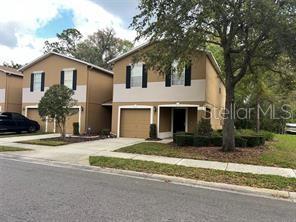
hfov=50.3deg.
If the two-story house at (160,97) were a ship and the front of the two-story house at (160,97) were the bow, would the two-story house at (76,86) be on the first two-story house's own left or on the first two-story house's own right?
on the first two-story house's own right

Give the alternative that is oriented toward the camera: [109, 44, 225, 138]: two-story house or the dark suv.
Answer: the two-story house

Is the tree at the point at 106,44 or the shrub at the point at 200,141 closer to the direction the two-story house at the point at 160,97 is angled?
the shrub

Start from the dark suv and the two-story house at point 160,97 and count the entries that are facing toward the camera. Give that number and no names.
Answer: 1

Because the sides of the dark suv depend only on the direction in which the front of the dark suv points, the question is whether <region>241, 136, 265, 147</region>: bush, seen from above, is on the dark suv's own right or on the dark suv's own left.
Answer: on the dark suv's own right

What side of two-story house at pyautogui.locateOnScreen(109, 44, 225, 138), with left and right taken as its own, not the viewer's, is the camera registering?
front

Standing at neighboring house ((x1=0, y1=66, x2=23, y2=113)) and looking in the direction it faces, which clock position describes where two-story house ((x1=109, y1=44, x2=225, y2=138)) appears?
The two-story house is roughly at 9 o'clock from the neighboring house.

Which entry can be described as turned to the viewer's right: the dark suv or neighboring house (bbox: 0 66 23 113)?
the dark suv

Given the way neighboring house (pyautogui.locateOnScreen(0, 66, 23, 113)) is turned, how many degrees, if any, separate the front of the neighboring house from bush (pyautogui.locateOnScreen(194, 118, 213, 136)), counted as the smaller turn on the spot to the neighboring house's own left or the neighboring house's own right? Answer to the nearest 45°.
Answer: approximately 90° to the neighboring house's own left

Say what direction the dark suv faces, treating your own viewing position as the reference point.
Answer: facing to the right of the viewer

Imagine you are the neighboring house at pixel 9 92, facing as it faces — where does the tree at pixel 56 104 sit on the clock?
The tree is roughly at 10 o'clock from the neighboring house.

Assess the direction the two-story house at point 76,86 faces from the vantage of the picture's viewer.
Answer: facing the viewer and to the left of the viewer

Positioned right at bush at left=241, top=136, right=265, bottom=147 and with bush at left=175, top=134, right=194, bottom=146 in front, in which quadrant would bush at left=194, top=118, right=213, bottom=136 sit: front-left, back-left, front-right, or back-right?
front-right

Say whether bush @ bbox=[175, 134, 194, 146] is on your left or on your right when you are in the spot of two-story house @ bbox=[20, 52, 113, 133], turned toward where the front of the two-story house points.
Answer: on your left

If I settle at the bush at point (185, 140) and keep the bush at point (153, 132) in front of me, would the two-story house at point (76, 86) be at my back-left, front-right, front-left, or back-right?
front-left

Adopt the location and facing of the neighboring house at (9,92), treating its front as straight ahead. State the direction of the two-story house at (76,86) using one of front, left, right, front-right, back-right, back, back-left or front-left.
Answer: left

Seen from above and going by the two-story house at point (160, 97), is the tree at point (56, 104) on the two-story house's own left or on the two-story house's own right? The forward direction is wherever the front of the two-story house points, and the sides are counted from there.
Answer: on the two-story house's own right
